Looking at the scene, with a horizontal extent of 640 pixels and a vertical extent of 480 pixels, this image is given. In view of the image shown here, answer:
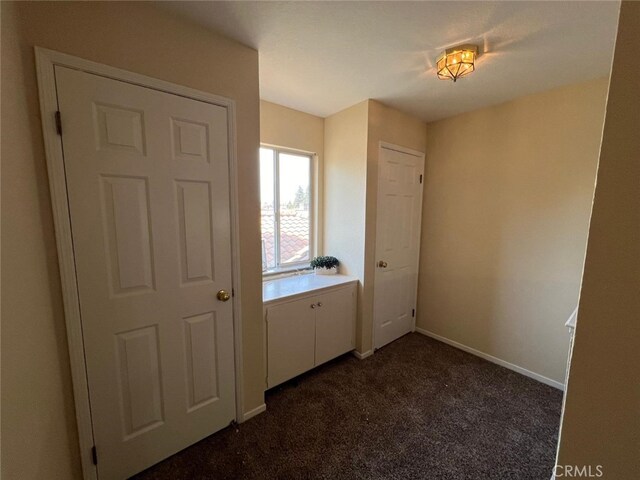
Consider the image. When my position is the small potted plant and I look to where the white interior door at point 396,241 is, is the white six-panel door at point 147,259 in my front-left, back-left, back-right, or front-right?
back-right

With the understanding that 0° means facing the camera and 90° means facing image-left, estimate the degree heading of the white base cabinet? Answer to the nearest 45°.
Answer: approximately 315°

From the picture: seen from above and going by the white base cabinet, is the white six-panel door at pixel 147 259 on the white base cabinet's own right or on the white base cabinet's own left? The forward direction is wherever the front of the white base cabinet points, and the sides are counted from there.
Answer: on the white base cabinet's own right

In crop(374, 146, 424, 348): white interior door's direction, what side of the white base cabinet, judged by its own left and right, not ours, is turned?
left
